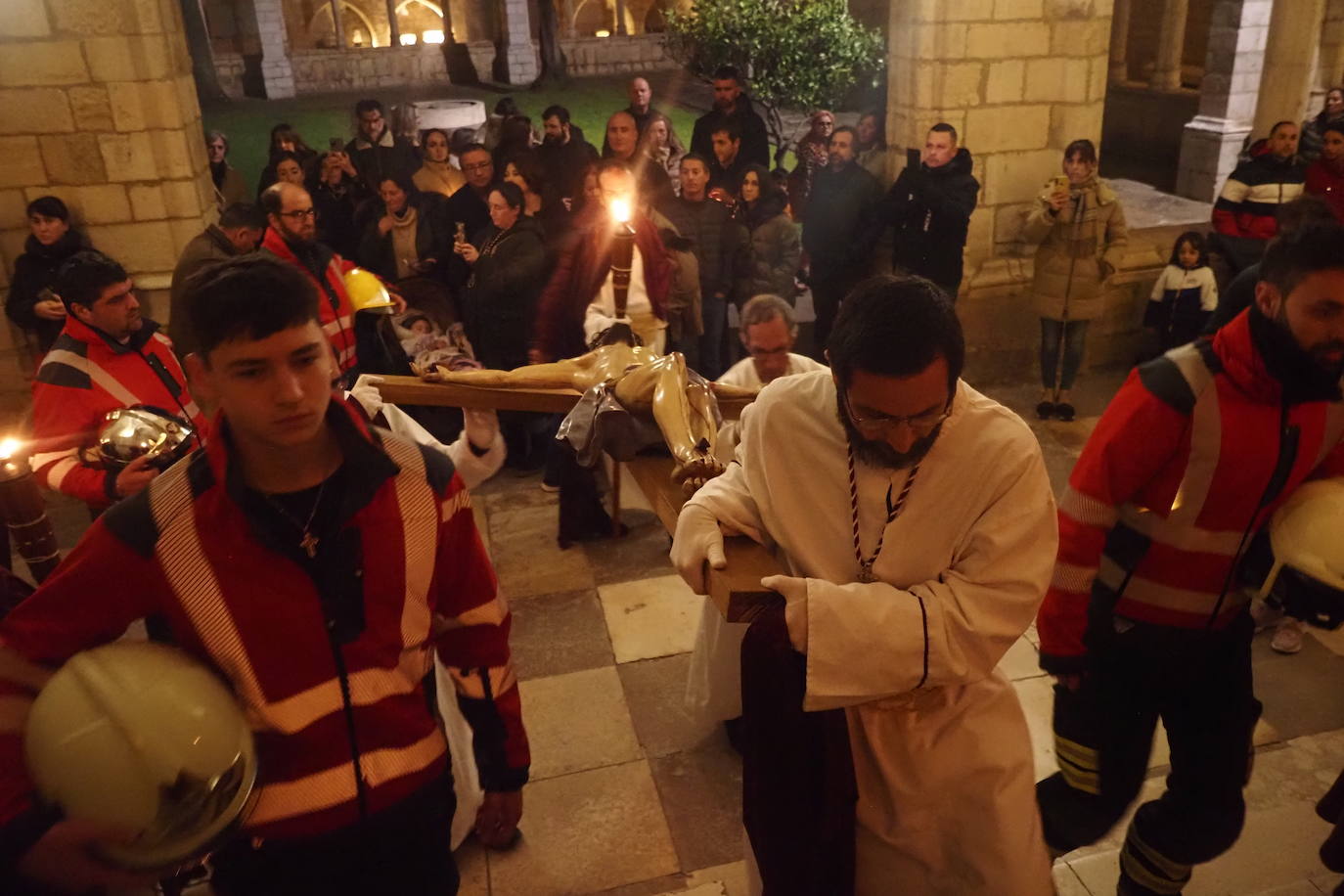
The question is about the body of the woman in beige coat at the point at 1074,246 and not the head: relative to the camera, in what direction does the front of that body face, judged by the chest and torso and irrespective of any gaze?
toward the camera

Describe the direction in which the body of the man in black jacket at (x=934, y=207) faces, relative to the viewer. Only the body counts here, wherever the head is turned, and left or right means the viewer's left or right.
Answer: facing the viewer and to the left of the viewer

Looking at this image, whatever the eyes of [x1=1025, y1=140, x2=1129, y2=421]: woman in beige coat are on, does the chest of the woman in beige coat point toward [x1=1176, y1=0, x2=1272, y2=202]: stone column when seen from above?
no

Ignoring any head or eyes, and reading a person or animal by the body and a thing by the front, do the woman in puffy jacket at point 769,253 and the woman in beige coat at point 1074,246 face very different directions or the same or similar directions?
same or similar directions

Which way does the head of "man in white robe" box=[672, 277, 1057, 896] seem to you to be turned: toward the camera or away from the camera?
toward the camera

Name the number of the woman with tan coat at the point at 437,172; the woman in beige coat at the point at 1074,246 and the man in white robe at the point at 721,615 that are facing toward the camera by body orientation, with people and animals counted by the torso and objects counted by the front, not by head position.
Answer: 3

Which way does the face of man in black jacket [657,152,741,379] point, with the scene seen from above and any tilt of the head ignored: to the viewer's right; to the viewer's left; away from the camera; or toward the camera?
toward the camera

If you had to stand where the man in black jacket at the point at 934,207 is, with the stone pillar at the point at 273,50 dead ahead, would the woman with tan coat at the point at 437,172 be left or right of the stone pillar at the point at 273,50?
left

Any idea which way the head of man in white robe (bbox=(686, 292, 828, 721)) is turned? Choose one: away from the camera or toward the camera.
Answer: toward the camera

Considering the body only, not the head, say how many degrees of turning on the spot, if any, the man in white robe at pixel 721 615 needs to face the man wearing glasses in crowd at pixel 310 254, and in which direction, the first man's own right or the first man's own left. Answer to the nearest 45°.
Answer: approximately 135° to the first man's own right

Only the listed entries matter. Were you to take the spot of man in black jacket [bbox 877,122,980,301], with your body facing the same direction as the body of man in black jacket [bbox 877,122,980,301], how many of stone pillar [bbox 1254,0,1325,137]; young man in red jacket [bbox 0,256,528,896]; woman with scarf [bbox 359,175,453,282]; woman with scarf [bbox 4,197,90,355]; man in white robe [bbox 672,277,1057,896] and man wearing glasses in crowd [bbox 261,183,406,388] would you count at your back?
1

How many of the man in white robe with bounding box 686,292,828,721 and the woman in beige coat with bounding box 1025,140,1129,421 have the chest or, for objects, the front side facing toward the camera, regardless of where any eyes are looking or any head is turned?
2

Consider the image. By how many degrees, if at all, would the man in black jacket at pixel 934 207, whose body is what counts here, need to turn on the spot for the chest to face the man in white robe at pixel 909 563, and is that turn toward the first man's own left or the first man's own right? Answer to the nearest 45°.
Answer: approximately 45° to the first man's own left

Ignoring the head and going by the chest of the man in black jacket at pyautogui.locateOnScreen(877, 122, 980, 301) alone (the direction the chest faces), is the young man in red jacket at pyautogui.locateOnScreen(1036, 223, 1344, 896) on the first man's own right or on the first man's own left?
on the first man's own left

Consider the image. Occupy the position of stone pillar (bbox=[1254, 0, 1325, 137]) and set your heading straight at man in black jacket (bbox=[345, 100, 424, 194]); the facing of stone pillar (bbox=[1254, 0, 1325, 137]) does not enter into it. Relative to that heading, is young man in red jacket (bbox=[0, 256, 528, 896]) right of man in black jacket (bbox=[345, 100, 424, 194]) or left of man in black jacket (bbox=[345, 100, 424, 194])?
left

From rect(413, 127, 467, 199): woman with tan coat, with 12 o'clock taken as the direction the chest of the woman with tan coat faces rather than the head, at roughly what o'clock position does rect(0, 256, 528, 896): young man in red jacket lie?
The young man in red jacket is roughly at 12 o'clock from the woman with tan coat.

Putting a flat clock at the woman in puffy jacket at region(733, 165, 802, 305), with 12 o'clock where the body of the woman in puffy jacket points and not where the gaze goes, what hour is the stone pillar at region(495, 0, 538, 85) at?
The stone pillar is roughly at 4 o'clock from the woman in puffy jacket.

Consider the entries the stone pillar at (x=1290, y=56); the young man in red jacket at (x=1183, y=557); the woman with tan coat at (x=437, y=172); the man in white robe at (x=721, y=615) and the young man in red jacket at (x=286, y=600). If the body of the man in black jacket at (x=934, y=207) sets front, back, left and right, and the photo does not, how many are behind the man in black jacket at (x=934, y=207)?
1

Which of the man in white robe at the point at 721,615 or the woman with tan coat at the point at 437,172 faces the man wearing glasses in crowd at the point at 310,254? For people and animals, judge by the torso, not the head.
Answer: the woman with tan coat

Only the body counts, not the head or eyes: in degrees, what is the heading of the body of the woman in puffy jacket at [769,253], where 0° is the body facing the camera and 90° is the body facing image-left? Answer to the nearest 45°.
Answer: approximately 45°
